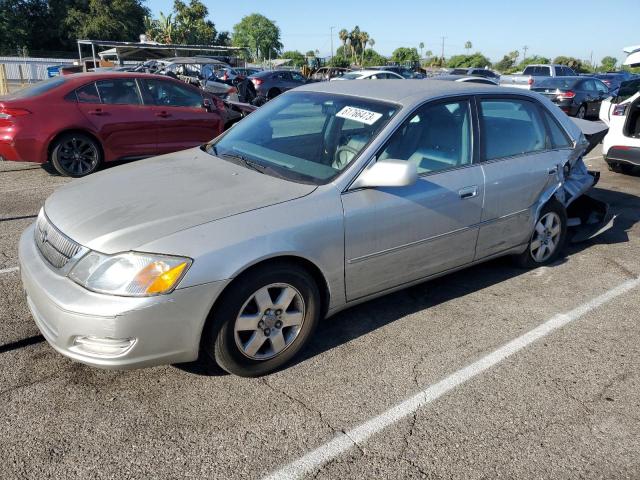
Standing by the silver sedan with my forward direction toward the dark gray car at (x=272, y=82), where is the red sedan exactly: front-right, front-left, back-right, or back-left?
front-left

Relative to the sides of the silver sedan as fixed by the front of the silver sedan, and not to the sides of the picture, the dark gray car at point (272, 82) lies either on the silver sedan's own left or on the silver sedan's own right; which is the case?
on the silver sedan's own right

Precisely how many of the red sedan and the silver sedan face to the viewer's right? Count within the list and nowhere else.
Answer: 1

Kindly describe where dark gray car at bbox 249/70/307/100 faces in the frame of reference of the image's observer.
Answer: facing away from the viewer and to the right of the viewer

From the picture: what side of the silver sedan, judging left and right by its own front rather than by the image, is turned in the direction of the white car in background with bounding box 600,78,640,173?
back

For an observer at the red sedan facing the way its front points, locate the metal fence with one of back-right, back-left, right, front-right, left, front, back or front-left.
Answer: left

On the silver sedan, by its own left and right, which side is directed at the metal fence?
right

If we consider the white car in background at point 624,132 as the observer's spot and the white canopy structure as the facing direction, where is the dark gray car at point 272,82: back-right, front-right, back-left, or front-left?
front-left

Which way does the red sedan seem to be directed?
to the viewer's right

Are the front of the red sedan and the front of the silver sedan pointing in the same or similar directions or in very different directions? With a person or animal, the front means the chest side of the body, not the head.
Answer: very different directions

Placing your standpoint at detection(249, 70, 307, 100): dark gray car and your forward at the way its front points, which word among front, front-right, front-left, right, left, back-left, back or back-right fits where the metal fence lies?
left

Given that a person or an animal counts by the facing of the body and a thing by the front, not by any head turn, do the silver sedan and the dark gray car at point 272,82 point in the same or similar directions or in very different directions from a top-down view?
very different directions

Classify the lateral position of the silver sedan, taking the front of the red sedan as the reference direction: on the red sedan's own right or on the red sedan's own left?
on the red sedan's own right
